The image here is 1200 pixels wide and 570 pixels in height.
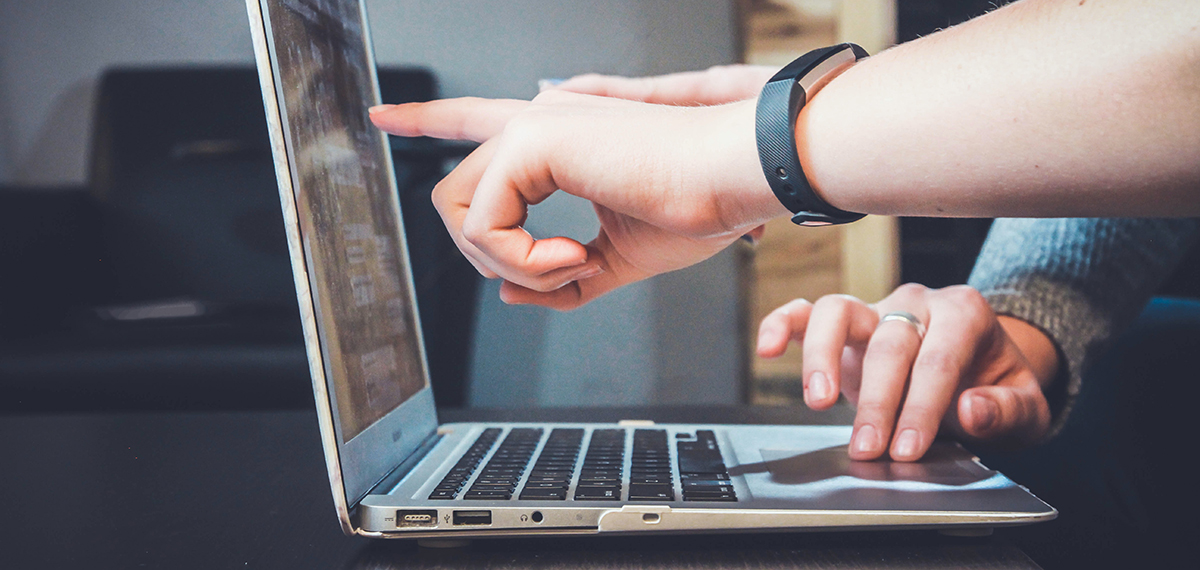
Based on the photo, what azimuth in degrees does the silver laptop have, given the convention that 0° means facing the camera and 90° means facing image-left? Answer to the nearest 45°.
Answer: approximately 270°
